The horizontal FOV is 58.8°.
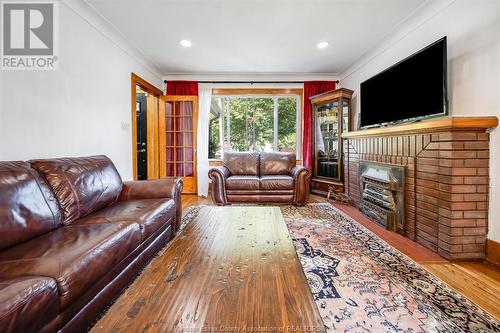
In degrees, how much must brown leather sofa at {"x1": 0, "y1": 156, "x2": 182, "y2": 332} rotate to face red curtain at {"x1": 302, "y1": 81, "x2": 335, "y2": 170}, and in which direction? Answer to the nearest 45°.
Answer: approximately 90° to its left

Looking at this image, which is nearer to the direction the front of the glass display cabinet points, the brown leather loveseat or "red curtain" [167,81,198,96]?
the brown leather loveseat

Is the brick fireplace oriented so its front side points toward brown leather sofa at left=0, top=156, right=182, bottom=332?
yes

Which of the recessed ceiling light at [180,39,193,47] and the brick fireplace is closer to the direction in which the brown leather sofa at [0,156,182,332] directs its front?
the brick fireplace

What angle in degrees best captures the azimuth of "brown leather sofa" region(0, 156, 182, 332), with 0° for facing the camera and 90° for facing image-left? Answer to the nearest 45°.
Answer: approximately 315°

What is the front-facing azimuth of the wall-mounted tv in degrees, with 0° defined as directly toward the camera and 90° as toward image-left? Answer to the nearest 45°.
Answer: approximately 45°
